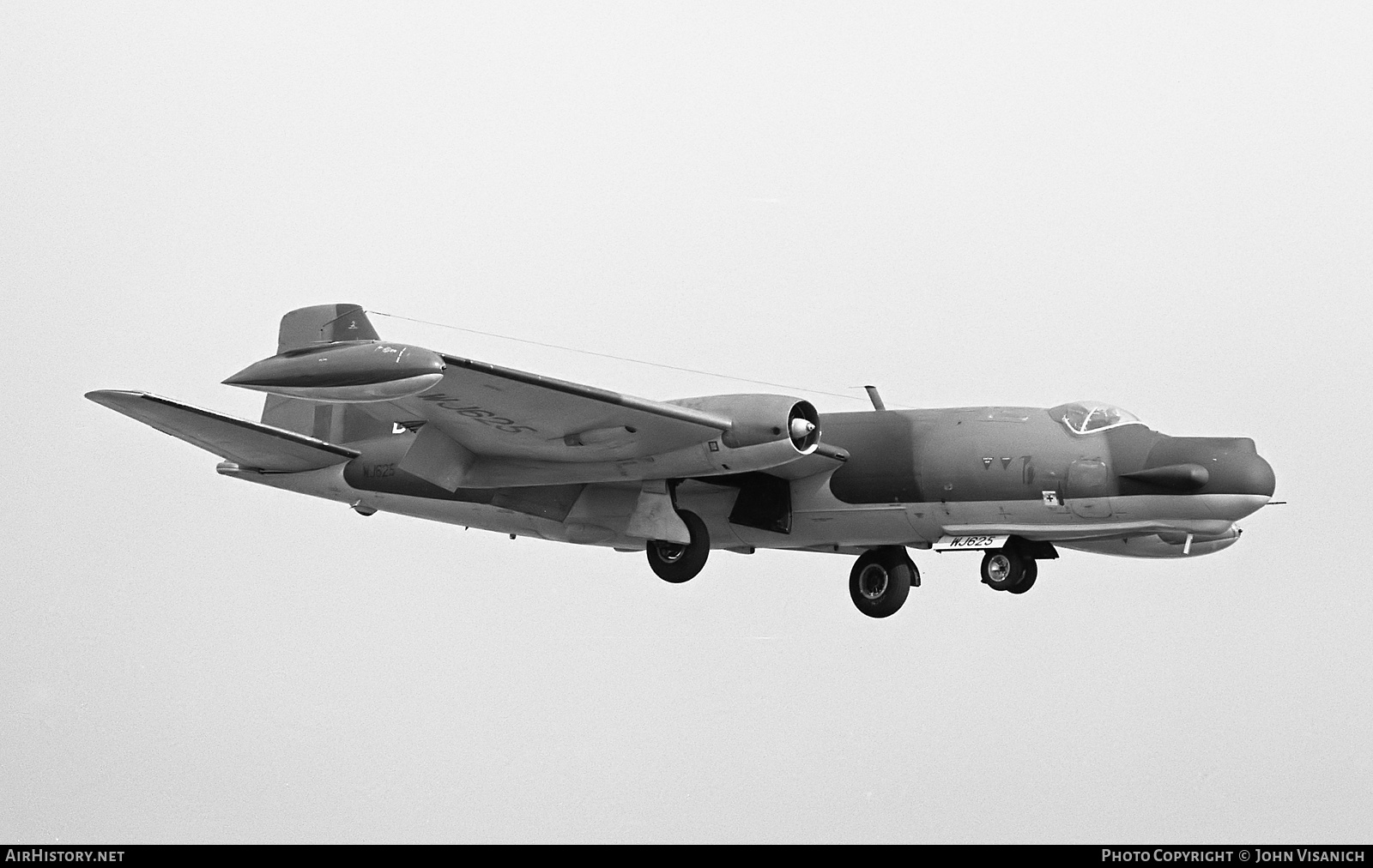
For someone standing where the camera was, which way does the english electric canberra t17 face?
facing the viewer and to the right of the viewer
